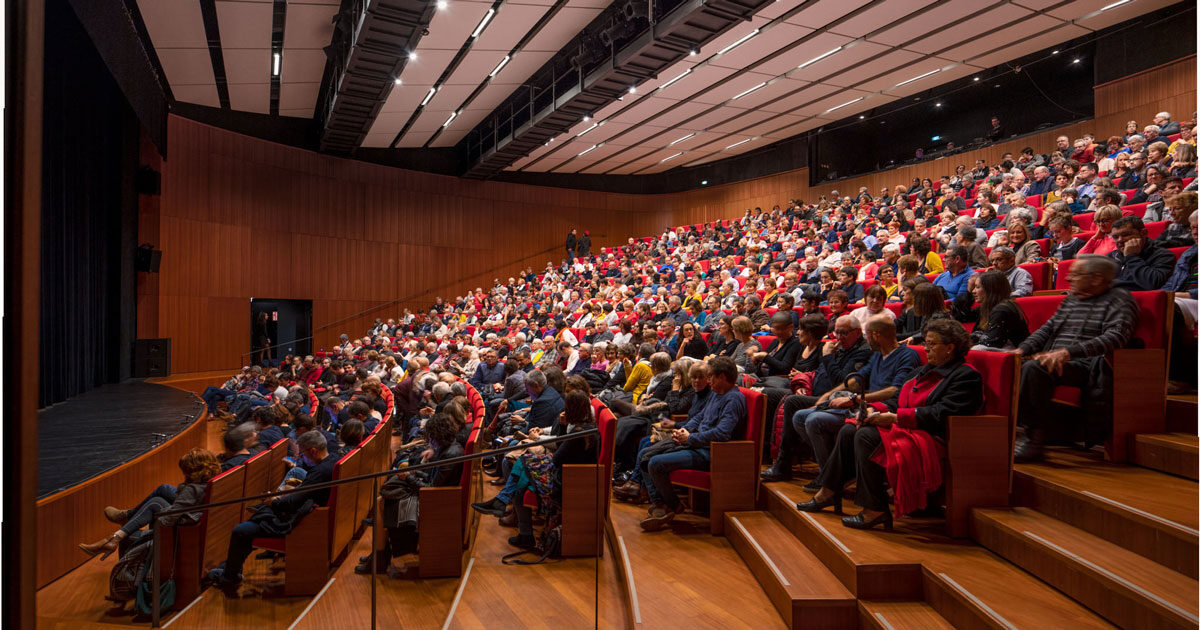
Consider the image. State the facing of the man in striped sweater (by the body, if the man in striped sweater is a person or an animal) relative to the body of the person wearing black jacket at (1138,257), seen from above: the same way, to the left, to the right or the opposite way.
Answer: the same way

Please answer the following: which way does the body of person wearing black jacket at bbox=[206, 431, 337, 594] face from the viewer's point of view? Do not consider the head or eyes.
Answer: to the viewer's left

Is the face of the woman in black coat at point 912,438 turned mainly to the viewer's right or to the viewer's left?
to the viewer's left

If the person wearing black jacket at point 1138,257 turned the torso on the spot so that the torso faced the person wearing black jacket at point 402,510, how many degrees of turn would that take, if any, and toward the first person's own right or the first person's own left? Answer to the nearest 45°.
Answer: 0° — they already face them

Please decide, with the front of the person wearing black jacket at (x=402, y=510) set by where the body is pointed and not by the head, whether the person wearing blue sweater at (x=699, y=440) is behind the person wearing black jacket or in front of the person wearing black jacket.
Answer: behind

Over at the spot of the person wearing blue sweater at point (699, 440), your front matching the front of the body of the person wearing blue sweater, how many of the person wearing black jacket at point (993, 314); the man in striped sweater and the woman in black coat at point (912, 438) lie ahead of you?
0

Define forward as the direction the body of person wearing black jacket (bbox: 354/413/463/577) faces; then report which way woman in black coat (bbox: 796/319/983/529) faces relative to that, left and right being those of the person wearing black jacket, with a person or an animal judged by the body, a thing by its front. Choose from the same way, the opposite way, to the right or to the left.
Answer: the same way

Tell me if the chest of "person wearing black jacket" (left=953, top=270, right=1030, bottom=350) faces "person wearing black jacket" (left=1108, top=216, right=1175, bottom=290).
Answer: no

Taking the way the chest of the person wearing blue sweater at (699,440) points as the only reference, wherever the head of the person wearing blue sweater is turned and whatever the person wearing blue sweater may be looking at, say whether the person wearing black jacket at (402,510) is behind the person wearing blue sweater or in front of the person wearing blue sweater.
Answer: in front

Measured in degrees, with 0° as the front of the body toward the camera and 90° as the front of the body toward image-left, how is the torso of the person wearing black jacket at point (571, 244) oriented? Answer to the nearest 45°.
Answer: approximately 45°

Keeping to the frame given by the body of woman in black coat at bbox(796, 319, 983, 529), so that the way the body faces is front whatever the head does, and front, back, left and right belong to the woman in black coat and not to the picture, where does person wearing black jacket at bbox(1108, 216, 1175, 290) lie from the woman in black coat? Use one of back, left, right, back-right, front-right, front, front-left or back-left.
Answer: back

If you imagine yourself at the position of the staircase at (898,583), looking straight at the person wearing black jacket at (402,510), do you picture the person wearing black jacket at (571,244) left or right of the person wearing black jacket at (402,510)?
right

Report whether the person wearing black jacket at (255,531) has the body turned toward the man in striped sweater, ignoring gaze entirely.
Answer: no

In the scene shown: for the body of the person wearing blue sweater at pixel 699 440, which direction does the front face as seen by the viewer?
to the viewer's left

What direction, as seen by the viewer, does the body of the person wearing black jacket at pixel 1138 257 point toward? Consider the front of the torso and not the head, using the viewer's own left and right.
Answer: facing the viewer and to the left of the viewer

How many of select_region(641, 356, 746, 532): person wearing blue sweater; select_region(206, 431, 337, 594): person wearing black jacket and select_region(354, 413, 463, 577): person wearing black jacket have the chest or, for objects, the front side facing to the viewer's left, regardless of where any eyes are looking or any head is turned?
3
